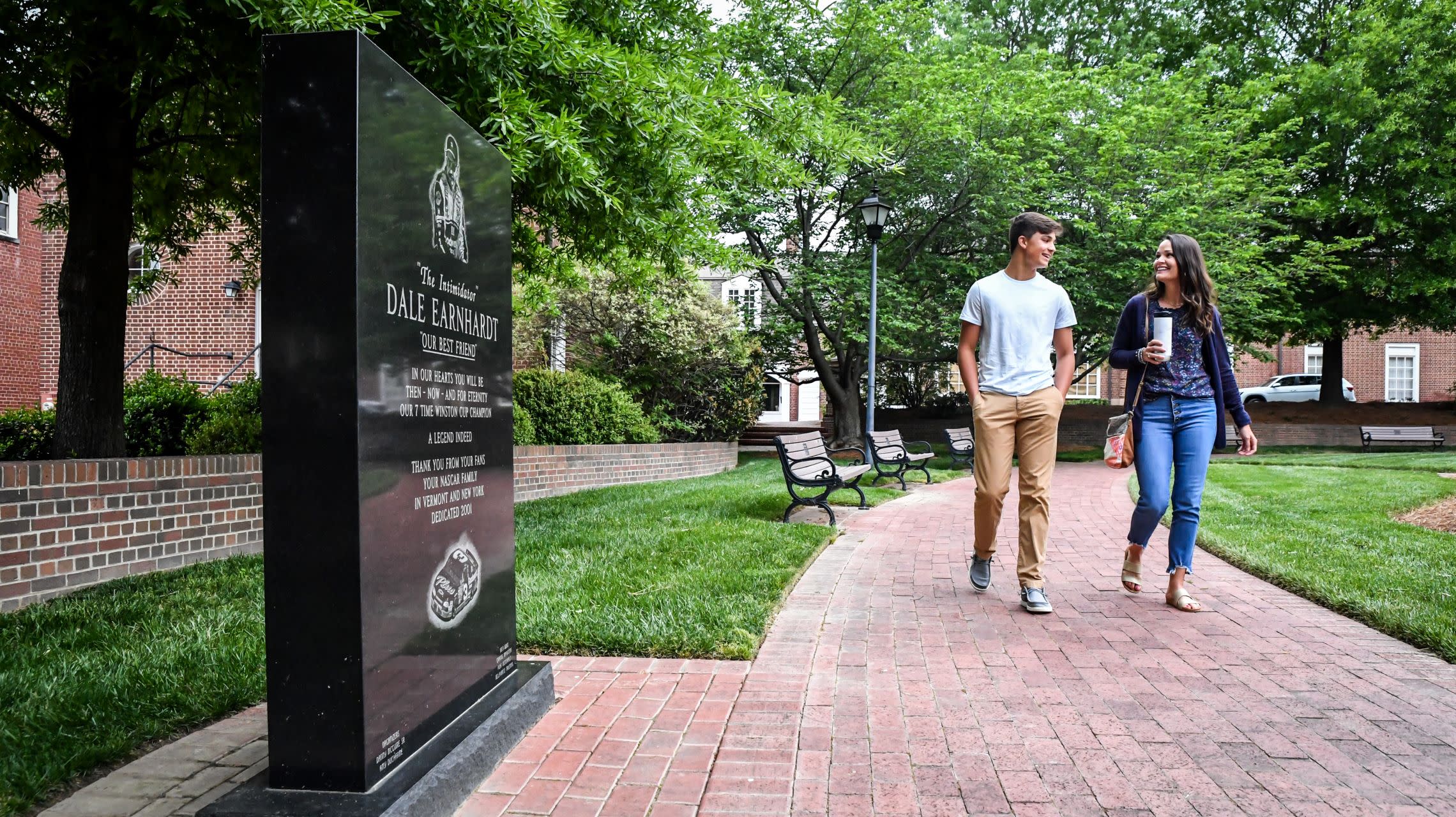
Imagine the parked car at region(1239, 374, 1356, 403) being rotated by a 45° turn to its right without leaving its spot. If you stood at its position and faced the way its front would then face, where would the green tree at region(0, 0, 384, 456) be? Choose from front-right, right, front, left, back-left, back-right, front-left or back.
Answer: back-left

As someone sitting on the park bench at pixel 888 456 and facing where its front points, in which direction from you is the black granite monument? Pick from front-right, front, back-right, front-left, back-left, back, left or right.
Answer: front-right

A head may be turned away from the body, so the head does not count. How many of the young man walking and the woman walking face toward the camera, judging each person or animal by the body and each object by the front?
2

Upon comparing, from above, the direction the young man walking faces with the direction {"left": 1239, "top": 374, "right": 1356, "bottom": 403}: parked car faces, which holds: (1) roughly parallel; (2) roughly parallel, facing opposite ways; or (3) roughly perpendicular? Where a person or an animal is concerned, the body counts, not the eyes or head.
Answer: roughly perpendicular

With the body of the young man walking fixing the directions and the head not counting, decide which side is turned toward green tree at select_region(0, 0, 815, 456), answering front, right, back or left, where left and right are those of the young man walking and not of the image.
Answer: right

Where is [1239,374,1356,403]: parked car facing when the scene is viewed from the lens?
facing to the left of the viewer

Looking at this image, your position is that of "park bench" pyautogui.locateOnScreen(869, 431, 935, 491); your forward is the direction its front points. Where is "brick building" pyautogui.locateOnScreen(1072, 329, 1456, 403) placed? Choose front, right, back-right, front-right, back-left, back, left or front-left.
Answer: left

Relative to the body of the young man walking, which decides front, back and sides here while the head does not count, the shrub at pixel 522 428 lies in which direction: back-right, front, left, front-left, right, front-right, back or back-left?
back-right

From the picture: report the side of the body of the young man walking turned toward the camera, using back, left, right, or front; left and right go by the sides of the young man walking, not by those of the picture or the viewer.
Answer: front

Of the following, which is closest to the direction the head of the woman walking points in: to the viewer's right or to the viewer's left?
to the viewer's left

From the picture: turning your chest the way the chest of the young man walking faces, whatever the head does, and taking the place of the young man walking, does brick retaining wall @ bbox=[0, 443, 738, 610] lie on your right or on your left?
on your right
